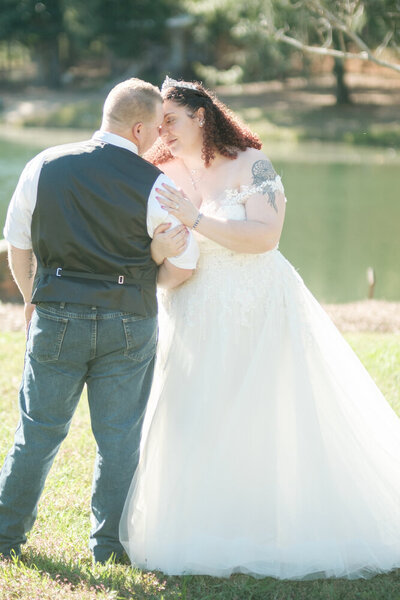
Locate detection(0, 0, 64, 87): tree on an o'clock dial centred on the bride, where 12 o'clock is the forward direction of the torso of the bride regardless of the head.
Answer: The tree is roughly at 4 o'clock from the bride.

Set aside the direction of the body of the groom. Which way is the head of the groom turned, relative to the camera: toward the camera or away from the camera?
away from the camera

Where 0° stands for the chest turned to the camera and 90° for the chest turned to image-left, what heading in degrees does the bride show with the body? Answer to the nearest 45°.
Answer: approximately 45°
